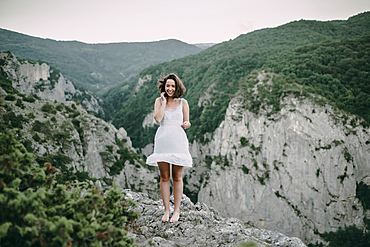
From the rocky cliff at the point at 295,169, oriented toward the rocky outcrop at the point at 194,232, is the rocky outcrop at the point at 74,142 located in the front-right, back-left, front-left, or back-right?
front-right

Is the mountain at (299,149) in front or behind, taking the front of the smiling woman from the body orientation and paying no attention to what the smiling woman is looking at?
behind

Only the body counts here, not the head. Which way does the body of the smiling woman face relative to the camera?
toward the camera
